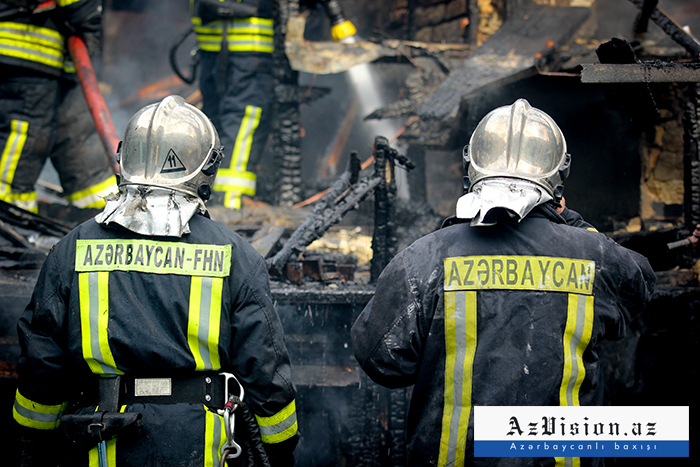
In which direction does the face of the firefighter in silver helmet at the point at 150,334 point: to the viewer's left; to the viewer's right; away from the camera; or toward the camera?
away from the camera

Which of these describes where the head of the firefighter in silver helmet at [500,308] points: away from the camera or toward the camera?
away from the camera

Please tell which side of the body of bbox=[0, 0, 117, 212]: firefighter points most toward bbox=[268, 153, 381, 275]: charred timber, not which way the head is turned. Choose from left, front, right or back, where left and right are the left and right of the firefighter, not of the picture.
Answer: front

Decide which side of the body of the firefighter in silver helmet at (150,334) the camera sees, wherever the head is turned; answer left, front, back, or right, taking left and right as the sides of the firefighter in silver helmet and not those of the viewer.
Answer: back

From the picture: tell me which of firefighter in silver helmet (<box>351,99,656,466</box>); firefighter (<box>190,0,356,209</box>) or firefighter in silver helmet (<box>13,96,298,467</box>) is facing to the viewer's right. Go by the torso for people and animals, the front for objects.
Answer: the firefighter

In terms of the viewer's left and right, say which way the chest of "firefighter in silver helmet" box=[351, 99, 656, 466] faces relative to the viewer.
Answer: facing away from the viewer

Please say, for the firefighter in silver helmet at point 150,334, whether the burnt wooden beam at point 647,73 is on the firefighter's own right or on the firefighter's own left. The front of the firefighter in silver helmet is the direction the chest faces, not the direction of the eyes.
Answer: on the firefighter's own right

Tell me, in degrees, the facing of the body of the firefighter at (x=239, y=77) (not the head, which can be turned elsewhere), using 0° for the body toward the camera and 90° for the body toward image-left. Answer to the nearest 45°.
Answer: approximately 270°

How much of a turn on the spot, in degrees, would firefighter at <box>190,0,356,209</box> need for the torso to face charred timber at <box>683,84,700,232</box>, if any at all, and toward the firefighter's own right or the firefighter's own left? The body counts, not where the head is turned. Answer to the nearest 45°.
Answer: approximately 45° to the firefighter's own right

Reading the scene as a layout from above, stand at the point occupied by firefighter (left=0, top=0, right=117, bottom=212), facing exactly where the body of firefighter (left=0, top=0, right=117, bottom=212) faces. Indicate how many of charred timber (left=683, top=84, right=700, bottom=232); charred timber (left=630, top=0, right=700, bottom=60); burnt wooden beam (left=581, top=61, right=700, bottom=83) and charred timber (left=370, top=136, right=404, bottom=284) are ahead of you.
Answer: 4
